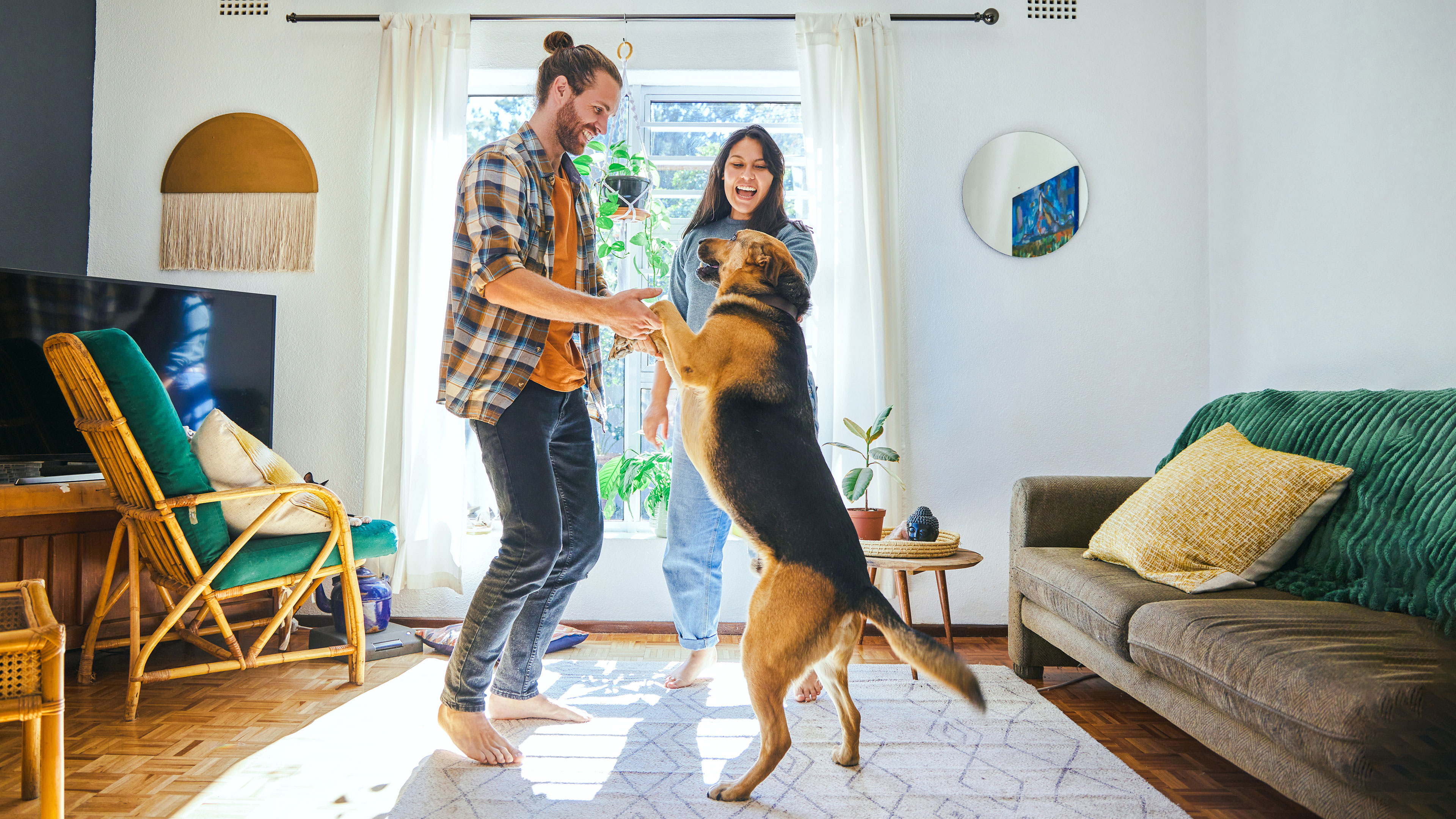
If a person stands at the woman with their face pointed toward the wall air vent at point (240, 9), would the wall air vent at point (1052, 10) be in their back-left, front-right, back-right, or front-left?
back-right

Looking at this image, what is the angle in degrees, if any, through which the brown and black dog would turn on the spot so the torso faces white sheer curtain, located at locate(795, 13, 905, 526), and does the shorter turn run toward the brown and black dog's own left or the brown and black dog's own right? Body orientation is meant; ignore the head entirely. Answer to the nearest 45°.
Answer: approximately 90° to the brown and black dog's own right

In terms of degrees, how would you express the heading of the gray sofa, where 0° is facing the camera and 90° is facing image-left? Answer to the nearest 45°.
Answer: approximately 45°

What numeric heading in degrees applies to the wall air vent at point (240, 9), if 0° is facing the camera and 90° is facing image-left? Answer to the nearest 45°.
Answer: approximately 0°

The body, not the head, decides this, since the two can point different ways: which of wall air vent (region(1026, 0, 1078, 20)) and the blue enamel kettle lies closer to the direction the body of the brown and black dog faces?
the blue enamel kettle

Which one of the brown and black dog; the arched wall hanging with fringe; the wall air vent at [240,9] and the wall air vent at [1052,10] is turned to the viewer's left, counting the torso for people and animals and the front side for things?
the brown and black dog

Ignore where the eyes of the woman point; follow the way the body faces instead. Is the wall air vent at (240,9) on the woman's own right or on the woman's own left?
on the woman's own right

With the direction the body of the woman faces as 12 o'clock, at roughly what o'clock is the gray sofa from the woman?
The gray sofa is roughly at 10 o'clock from the woman.

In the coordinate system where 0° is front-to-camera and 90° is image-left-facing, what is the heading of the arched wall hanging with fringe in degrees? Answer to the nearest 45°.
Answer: approximately 0°

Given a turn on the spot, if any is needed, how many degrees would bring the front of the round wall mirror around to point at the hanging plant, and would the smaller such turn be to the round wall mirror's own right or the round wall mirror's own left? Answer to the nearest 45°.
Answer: approximately 45° to the round wall mirror's own right
